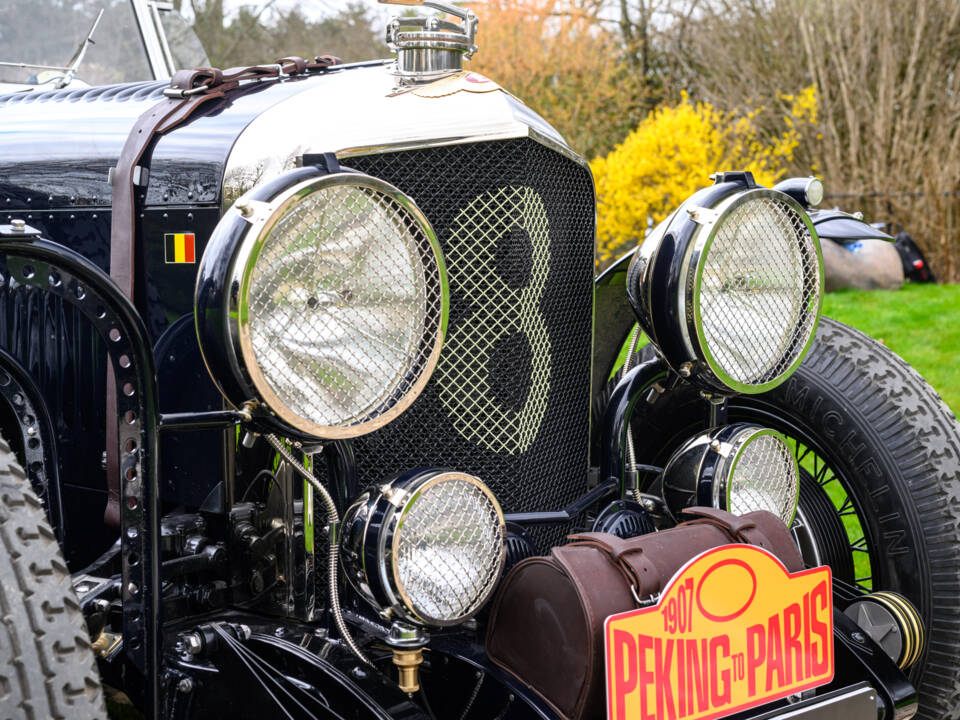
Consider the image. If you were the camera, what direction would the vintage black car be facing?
facing the viewer and to the right of the viewer
